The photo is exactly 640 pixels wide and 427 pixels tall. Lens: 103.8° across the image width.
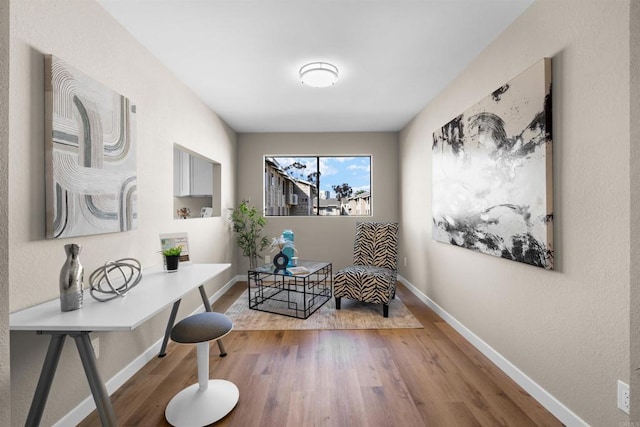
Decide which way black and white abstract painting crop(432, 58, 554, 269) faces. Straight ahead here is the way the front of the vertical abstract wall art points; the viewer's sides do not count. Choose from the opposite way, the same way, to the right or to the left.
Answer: the opposite way

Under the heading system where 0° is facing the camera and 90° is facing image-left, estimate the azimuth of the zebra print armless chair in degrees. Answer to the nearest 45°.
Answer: approximately 45°

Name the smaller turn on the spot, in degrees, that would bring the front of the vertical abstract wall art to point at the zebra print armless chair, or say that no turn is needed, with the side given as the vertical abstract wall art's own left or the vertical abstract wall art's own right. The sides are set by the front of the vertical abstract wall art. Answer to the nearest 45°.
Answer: approximately 45° to the vertical abstract wall art's own left

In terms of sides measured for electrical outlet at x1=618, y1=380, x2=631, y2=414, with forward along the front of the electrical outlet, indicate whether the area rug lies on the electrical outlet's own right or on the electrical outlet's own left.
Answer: on the electrical outlet's own right

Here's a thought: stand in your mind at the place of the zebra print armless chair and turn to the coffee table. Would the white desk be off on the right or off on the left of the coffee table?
left

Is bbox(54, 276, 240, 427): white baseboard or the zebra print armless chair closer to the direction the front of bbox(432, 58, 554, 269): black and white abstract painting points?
the white baseboard
